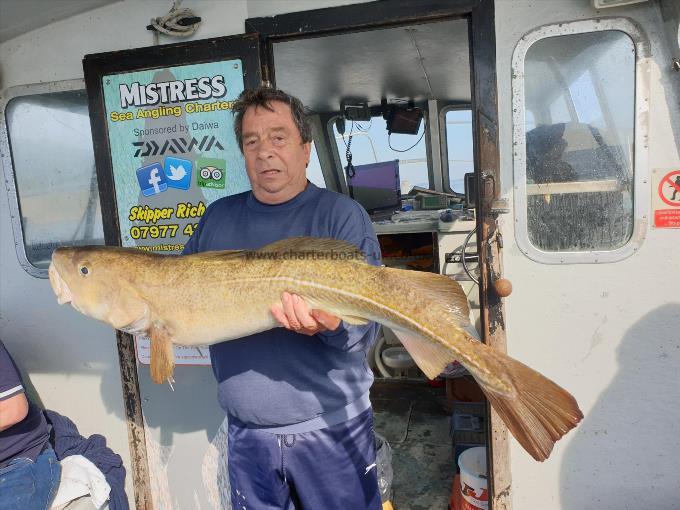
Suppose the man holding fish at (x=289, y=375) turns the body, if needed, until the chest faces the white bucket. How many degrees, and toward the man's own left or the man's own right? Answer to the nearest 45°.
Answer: approximately 135° to the man's own left

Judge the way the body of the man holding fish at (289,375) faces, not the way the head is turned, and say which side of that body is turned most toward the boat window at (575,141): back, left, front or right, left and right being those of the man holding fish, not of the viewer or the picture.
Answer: left

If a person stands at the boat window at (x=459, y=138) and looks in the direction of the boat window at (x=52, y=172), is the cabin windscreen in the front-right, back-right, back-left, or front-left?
front-right

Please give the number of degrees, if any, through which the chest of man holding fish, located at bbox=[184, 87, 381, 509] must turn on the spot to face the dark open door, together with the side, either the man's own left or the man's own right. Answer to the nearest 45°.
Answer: approximately 135° to the man's own left

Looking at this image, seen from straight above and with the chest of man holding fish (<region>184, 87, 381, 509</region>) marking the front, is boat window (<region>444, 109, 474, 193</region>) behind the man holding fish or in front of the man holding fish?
behind

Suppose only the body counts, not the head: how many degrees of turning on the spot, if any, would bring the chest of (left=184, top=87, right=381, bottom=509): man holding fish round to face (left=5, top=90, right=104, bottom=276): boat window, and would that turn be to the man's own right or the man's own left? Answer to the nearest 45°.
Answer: approximately 135° to the man's own right

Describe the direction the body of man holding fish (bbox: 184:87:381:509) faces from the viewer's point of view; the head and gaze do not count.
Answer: toward the camera

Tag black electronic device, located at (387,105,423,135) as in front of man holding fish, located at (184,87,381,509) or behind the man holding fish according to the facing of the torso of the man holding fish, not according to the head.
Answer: behind

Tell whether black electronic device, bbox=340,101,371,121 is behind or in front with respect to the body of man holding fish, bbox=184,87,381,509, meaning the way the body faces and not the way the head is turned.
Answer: behind
